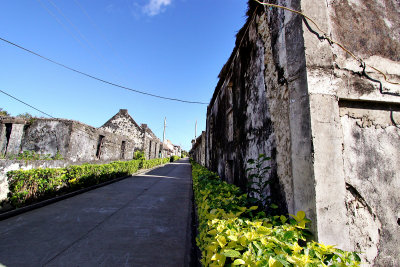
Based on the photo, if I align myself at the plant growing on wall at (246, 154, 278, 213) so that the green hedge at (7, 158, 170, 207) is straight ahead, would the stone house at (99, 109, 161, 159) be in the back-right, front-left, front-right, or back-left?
front-right

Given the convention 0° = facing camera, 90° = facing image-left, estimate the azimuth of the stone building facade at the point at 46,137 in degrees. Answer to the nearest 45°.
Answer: approximately 315°

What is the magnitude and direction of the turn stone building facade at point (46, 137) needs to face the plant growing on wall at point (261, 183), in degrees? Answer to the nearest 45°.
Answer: approximately 45° to its right

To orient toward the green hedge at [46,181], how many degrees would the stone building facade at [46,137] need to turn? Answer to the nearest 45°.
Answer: approximately 45° to its right
